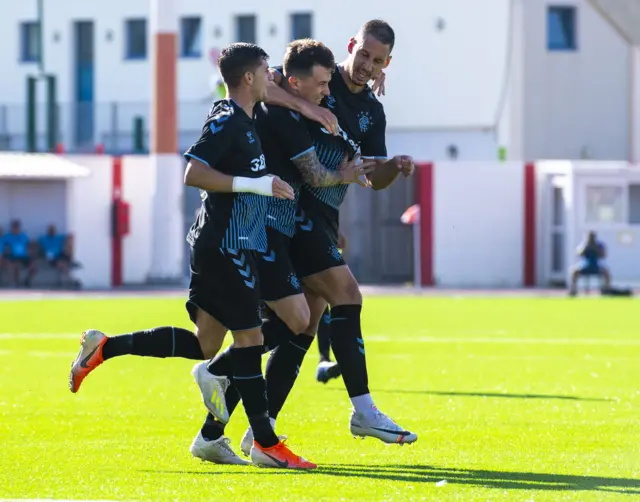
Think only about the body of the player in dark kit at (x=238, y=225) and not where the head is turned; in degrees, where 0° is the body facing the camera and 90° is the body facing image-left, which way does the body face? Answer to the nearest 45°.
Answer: approximately 270°

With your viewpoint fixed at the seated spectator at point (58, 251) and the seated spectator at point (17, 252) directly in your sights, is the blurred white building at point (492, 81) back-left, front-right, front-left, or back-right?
back-right

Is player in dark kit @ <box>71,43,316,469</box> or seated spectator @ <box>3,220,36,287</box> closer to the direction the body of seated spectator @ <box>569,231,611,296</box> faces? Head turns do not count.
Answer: the player in dark kit

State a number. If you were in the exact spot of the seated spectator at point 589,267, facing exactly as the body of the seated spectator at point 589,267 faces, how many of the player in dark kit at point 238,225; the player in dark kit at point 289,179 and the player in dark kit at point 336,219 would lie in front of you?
3

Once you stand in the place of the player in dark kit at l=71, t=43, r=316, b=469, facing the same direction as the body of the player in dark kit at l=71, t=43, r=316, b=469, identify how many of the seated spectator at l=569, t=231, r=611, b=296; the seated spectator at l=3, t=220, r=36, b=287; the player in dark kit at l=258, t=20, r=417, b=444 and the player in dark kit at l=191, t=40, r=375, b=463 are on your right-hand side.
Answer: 0

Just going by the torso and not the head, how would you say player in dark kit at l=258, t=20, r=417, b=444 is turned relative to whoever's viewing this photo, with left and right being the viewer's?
facing the viewer and to the right of the viewer

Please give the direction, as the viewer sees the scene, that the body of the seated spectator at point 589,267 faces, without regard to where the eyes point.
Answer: toward the camera

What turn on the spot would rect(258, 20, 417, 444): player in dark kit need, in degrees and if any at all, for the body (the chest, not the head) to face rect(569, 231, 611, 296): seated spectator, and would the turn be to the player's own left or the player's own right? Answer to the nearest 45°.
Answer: approximately 135° to the player's own left

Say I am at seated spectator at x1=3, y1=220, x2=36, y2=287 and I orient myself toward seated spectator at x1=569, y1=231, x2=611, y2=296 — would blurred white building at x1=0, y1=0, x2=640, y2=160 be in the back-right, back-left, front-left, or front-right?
front-left

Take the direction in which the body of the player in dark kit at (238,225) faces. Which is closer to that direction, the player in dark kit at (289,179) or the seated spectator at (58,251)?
the player in dark kit

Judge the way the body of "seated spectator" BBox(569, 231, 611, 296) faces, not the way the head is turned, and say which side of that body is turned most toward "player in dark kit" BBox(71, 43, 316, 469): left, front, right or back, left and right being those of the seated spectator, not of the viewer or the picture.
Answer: front

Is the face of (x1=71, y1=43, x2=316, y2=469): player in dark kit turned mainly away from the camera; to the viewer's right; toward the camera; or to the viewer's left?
to the viewer's right

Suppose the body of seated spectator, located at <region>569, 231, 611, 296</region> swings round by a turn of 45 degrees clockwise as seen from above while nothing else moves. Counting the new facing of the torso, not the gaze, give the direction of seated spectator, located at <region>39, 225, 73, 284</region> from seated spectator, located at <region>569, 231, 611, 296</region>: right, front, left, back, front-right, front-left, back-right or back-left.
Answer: front-right
